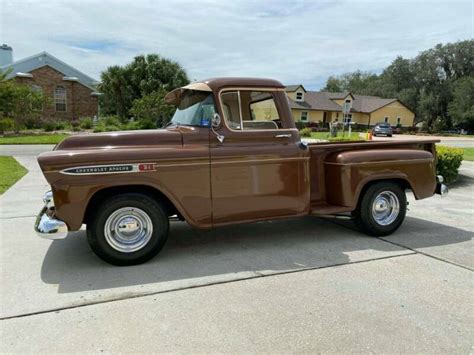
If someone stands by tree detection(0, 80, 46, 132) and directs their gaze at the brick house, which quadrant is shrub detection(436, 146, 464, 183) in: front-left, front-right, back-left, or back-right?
back-right

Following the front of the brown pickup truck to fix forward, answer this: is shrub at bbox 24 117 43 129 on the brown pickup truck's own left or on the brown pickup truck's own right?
on the brown pickup truck's own right

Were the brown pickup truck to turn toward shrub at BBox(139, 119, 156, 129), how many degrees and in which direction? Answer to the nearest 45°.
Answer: approximately 90° to its right

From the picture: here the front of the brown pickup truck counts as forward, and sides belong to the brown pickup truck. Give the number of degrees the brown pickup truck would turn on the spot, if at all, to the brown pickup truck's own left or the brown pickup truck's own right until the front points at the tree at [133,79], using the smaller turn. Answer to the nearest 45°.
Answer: approximately 90° to the brown pickup truck's own right

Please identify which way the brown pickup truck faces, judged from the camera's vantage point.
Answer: facing to the left of the viewer
